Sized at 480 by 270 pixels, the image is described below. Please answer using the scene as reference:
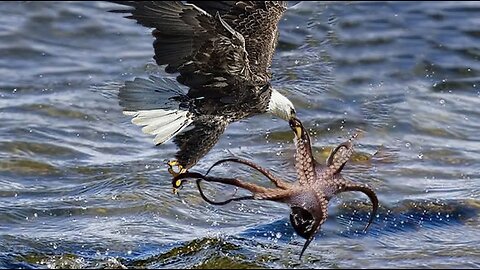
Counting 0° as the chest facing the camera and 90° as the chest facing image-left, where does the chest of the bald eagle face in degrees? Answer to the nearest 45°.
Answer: approximately 270°
